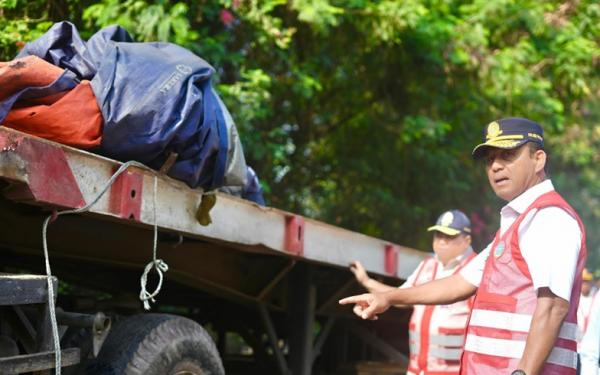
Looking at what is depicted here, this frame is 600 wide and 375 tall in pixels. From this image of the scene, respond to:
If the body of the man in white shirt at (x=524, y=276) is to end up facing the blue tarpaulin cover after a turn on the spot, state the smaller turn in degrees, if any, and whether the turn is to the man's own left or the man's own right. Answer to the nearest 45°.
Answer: approximately 45° to the man's own right

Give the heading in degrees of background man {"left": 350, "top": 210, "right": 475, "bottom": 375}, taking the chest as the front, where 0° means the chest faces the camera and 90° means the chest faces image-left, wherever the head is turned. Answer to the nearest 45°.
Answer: approximately 45°

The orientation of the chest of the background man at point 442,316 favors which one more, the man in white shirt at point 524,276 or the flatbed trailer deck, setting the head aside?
the flatbed trailer deck

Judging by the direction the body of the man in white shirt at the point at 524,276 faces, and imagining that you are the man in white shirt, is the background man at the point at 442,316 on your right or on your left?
on your right

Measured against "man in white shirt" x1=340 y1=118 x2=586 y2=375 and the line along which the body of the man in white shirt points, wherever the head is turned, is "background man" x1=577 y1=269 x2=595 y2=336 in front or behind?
behind

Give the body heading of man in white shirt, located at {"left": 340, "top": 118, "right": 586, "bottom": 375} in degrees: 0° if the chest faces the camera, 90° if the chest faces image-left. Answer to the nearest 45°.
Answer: approximately 45°

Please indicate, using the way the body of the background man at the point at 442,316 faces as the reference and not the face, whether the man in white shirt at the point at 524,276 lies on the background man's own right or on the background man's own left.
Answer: on the background man's own left
